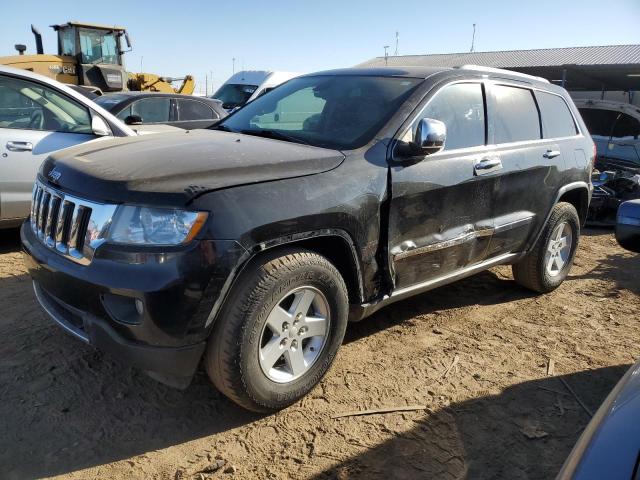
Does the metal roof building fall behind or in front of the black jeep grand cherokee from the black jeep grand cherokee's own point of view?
behind

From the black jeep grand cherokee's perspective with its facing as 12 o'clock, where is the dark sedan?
The dark sedan is roughly at 4 o'clock from the black jeep grand cherokee.

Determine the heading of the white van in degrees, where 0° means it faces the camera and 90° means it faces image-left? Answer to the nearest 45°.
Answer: approximately 45°

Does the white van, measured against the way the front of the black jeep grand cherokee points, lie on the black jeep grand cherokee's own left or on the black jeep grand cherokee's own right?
on the black jeep grand cherokee's own right

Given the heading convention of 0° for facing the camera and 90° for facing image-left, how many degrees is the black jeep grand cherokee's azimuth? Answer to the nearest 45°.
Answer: approximately 45°

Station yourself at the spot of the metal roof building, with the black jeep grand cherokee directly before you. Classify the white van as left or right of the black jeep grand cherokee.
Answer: right

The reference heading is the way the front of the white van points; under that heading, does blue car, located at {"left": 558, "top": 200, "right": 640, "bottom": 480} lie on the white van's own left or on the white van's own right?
on the white van's own left

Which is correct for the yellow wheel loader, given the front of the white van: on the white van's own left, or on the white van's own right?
on the white van's own right
